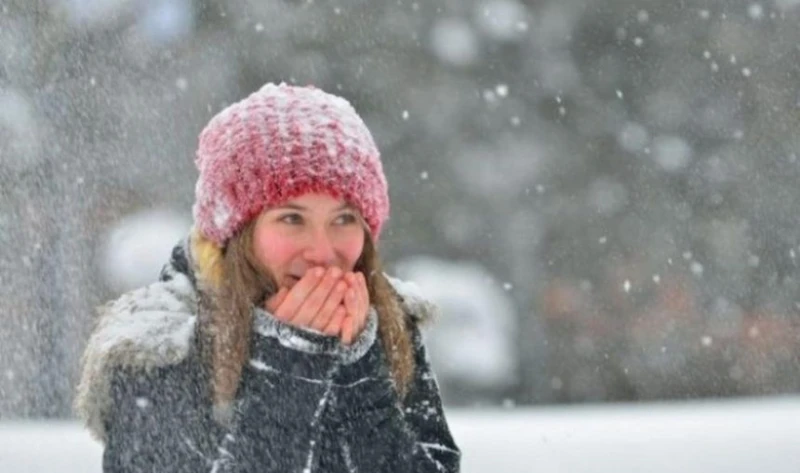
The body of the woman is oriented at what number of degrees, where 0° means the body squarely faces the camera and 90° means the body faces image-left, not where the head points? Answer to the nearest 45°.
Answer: approximately 315°
